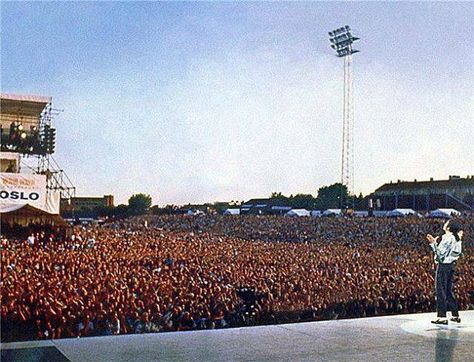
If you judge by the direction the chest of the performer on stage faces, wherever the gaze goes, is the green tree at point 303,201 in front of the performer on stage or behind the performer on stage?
in front

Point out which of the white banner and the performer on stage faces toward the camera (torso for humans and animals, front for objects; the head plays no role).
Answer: the white banner

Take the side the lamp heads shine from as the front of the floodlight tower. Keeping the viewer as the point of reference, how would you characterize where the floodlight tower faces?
facing the viewer and to the left of the viewer

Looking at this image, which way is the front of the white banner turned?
toward the camera

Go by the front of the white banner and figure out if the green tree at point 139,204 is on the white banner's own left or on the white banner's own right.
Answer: on the white banner's own left

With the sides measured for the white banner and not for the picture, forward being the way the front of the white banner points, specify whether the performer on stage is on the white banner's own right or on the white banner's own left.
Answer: on the white banner's own left
